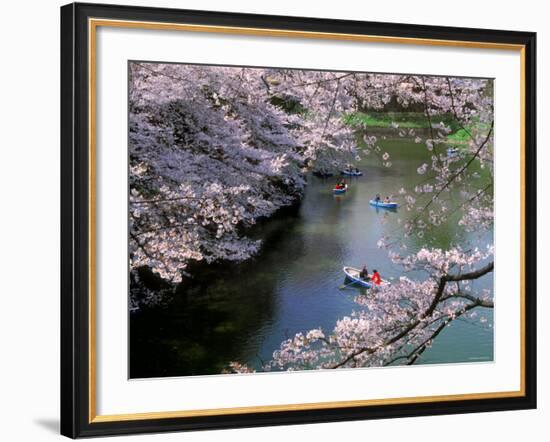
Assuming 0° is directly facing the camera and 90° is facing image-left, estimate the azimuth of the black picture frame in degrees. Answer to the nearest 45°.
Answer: approximately 315°
